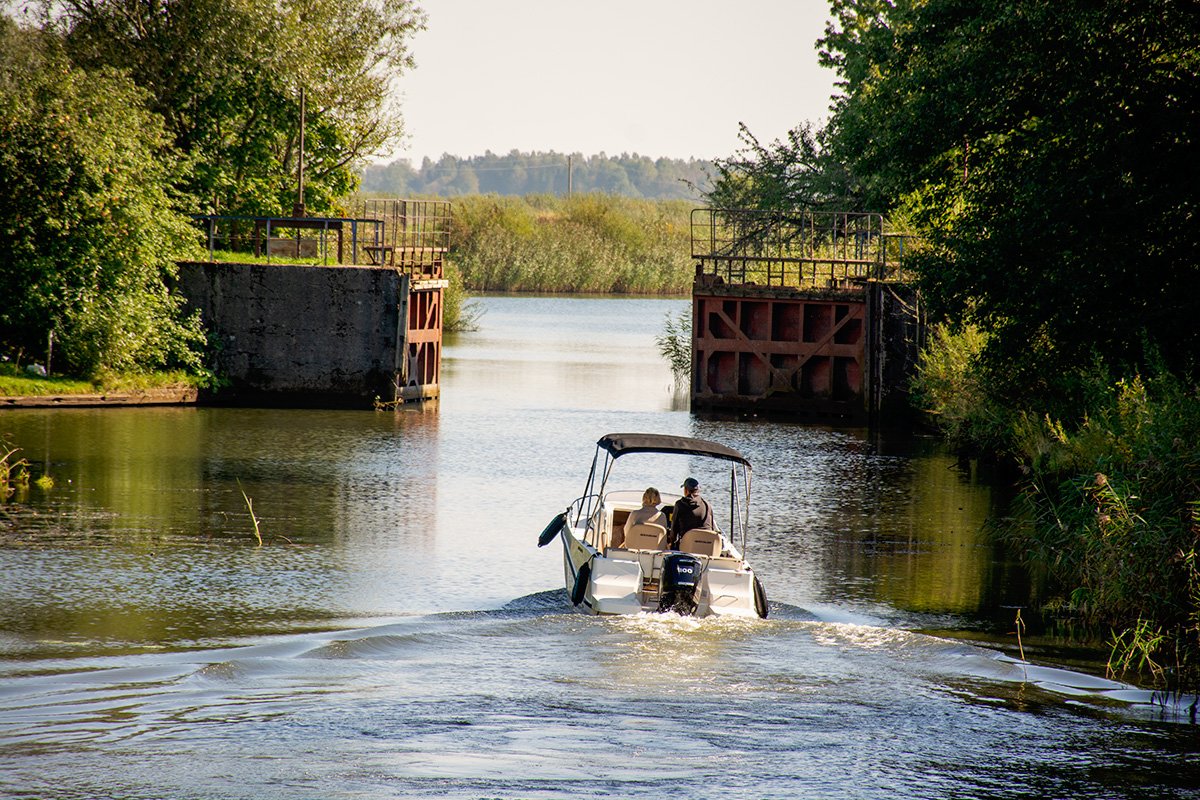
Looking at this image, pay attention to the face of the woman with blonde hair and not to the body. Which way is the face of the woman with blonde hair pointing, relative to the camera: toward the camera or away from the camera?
away from the camera

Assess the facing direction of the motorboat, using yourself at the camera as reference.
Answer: facing away from the viewer

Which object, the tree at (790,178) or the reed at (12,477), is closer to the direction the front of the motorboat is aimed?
the tree

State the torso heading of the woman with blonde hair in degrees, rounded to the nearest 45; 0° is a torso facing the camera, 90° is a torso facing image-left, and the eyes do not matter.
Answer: approximately 180°

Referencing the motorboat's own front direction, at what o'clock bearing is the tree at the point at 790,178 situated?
The tree is roughly at 12 o'clock from the motorboat.

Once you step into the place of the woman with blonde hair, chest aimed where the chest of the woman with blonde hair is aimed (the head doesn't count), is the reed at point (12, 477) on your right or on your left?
on your left
